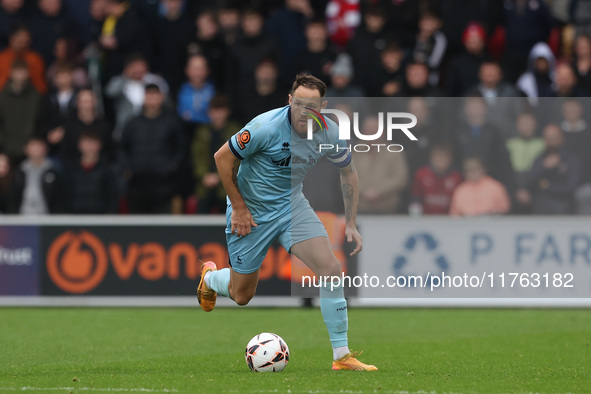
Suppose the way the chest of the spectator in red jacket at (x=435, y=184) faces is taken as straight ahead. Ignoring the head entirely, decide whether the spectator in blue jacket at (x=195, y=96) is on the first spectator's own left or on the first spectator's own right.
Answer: on the first spectator's own right

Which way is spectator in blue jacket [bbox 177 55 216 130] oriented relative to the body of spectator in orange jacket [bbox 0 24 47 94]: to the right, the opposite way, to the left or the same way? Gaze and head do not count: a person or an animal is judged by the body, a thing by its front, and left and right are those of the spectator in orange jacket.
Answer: the same way

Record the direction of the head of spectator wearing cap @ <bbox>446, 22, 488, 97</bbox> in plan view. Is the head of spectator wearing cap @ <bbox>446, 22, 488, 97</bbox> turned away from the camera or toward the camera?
toward the camera

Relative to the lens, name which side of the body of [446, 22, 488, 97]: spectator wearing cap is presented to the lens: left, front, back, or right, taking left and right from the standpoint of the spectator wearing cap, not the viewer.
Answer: front

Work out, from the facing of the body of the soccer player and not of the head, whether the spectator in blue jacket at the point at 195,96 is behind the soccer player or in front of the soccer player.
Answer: behind

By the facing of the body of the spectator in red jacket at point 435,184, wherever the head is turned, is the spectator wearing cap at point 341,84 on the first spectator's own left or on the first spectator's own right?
on the first spectator's own right

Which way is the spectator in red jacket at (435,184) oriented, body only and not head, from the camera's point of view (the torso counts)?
toward the camera

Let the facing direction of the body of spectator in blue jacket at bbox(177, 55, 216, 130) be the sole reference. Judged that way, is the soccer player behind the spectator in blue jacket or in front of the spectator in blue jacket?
in front

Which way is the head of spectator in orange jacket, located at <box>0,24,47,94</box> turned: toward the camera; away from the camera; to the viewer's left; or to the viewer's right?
toward the camera

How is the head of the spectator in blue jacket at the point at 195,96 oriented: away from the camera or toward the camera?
toward the camera

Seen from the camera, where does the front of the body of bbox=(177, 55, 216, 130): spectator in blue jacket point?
toward the camera

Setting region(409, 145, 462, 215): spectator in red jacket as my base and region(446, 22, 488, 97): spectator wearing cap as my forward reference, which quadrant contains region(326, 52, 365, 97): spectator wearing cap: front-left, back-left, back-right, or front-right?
front-left

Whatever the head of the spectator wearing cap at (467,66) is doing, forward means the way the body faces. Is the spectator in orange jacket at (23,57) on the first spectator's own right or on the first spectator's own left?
on the first spectator's own right
